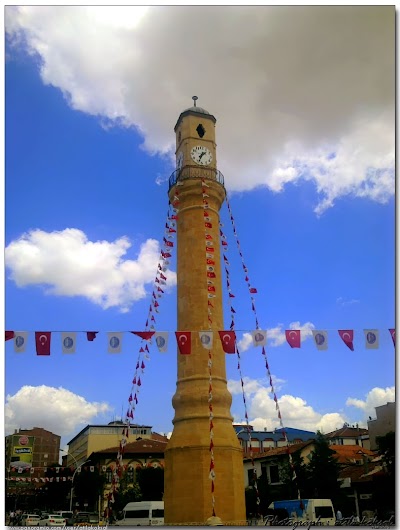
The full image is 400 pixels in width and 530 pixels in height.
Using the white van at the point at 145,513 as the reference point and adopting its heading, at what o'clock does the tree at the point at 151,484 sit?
The tree is roughly at 3 o'clock from the white van.

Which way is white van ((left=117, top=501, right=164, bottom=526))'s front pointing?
to the viewer's left

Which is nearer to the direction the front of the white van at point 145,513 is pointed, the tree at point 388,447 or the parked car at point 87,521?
the parked car
